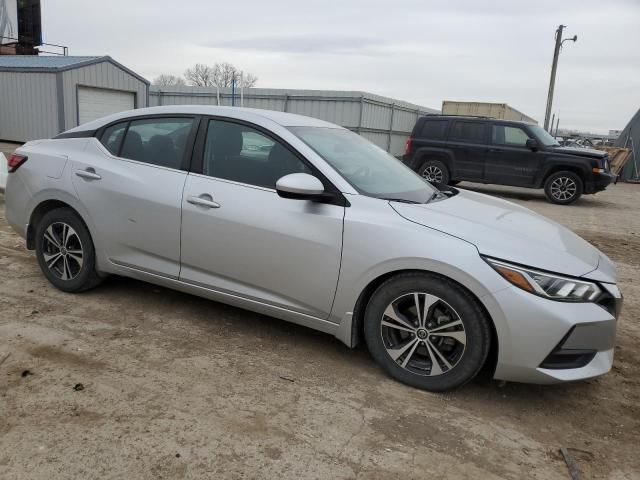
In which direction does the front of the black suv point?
to the viewer's right

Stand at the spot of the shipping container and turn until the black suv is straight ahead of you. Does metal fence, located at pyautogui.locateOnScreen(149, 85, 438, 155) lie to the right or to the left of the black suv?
right

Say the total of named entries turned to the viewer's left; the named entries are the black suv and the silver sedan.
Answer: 0

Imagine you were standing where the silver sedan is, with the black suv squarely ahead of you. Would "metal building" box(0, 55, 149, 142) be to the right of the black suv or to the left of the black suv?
left

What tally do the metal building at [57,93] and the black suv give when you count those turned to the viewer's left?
0

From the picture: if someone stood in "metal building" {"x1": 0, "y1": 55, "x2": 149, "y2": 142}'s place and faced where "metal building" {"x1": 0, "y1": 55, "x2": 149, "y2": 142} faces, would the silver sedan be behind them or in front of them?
in front

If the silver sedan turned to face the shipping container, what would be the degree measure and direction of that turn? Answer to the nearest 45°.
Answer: approximately 135° to its left

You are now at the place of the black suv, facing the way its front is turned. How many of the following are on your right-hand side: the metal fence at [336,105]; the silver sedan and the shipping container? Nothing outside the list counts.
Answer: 1

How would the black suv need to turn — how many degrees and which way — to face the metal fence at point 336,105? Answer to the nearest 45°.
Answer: approximately 135° to its left

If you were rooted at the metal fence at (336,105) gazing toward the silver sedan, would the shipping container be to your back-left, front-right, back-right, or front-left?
back-left

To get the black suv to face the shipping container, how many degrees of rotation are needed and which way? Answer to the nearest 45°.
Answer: approximately 90° to its left

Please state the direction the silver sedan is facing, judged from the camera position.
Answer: facing the viewer and to the right of the viewer
